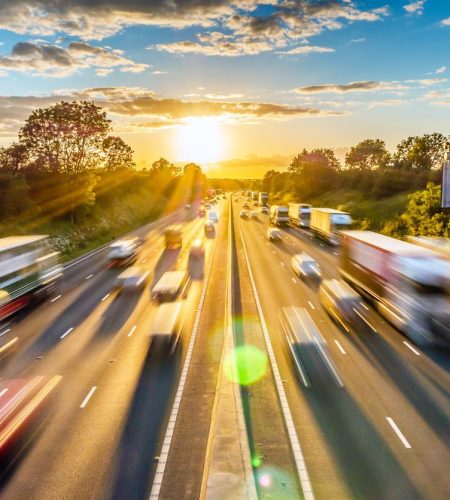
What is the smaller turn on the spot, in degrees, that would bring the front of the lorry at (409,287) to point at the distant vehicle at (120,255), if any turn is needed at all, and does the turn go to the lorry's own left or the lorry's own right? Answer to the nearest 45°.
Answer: approximately 180°

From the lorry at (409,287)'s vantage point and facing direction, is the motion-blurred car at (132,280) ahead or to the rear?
to the rear

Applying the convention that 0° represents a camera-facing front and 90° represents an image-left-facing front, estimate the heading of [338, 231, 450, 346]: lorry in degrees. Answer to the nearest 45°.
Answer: approximately 315°

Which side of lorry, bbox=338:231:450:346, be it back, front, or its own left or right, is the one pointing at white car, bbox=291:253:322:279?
back

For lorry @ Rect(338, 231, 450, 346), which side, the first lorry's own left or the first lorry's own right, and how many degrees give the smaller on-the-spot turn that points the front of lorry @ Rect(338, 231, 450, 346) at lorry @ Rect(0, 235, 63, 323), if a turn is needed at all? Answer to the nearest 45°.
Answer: approximately 135° to the first lorry's own right

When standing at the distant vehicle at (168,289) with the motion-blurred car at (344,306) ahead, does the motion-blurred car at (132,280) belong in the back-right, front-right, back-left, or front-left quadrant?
back-left
